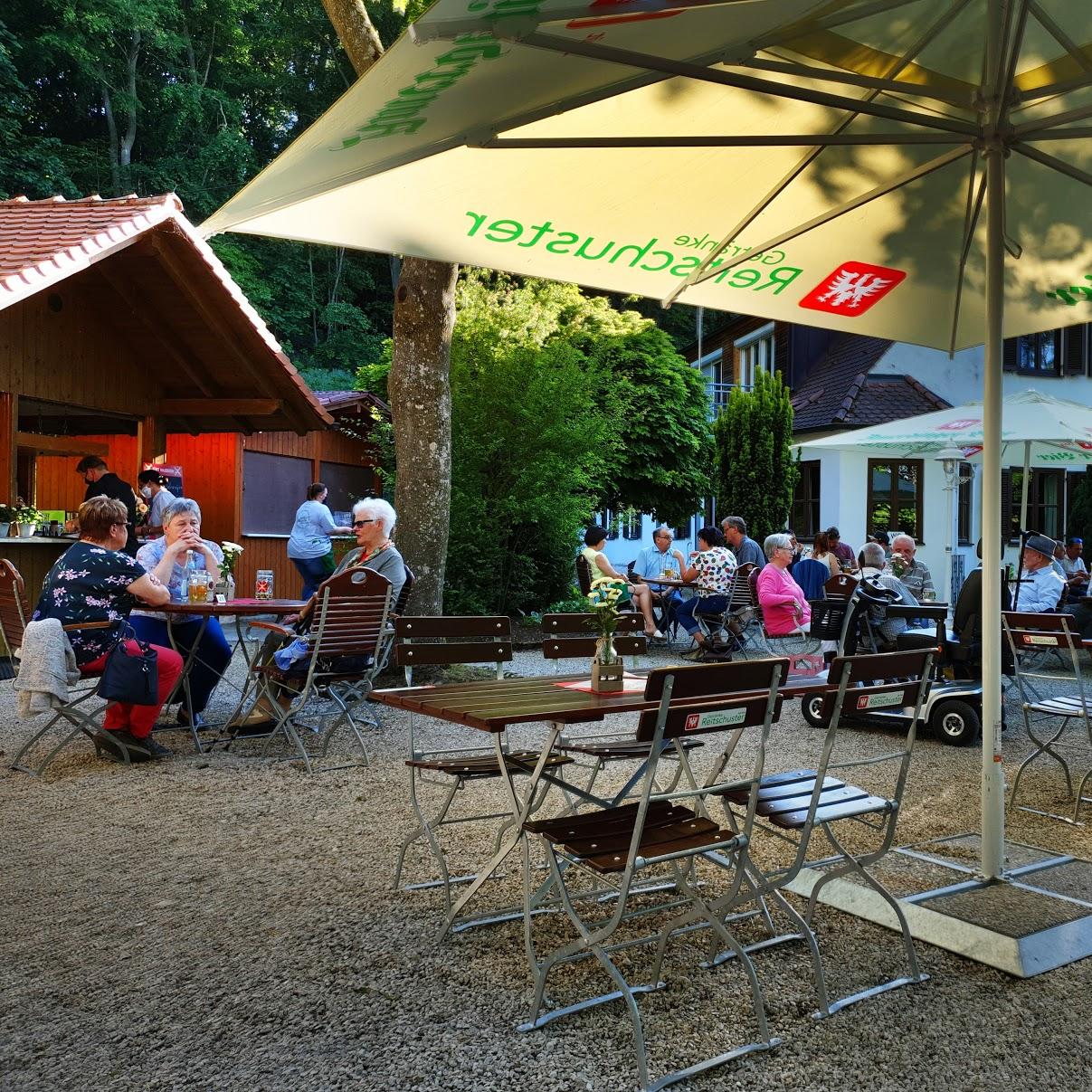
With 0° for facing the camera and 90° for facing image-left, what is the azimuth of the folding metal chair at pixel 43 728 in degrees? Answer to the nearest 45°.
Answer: approximately 225°

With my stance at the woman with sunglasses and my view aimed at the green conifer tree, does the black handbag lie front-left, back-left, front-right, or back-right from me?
back-left

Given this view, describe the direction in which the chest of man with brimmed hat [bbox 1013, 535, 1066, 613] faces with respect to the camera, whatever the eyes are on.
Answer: to the viewer's left

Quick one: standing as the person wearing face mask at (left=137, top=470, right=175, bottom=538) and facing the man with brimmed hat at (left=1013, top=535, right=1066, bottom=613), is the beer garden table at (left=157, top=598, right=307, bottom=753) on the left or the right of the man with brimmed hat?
right

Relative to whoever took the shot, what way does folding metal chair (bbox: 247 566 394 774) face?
facing away from the viewer and to the left of the viewer

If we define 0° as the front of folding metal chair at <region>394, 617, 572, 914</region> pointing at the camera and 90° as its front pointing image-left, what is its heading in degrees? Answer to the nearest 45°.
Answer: approximately 315°

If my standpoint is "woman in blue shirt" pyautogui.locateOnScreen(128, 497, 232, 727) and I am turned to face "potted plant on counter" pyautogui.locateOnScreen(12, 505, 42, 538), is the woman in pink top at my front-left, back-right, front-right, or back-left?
back-right

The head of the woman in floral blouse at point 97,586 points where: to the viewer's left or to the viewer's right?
to the viewer's right
